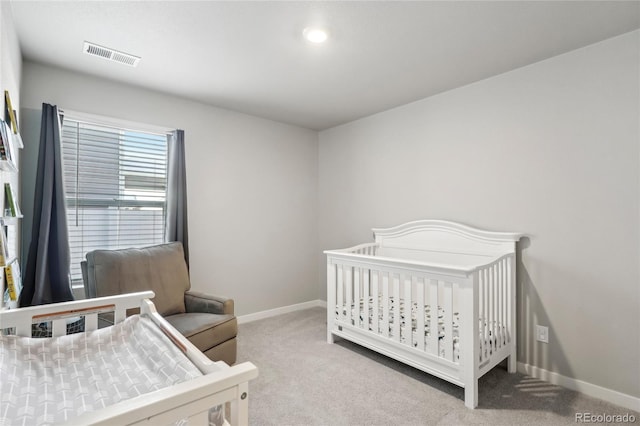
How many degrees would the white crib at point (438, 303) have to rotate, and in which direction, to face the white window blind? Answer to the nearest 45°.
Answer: approximately 45° to its right

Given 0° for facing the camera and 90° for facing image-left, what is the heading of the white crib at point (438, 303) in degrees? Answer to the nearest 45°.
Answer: approximately 45°

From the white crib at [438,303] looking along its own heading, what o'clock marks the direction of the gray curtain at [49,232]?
The gray curtain is roughly at 1 o'clock from the white crib.
